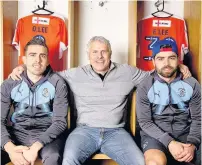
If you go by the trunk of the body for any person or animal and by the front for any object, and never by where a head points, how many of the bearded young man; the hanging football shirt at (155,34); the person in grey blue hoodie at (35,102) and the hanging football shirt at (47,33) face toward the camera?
2

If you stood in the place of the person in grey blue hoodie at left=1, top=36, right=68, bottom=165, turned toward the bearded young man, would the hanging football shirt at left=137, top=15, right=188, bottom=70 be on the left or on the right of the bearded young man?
left

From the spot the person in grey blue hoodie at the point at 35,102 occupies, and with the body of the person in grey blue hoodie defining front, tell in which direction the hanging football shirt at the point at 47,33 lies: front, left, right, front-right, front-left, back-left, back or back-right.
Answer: back

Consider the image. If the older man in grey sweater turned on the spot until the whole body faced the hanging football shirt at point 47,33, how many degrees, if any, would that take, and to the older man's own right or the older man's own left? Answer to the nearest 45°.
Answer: approximately 135° to the older man's own right

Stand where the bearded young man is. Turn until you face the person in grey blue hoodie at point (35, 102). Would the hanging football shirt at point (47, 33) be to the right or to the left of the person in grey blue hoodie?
right

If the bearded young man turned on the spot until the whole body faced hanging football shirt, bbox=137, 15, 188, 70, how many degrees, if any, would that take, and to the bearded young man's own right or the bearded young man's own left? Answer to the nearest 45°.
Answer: approximately 180°

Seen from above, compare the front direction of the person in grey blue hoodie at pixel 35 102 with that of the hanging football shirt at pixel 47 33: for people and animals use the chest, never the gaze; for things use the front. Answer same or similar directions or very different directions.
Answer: very different directions

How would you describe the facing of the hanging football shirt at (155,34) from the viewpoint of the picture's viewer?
facing away from the viewer

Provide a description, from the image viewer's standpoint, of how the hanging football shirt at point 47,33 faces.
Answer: facing away from the viewer

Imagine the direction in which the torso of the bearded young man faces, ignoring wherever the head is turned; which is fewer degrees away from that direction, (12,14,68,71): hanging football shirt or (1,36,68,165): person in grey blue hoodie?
the person in grey blue hoodie

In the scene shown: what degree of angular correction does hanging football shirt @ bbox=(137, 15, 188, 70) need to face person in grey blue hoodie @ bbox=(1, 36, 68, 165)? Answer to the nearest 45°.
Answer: approximately 135° to its left
